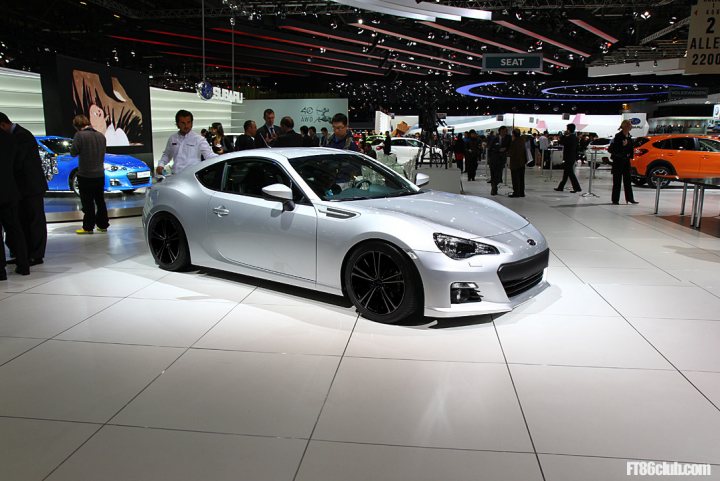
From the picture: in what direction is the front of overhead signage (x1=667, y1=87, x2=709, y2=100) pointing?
toward the camera

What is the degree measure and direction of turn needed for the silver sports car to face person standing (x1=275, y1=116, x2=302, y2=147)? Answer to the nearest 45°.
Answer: approximately 135° to its left

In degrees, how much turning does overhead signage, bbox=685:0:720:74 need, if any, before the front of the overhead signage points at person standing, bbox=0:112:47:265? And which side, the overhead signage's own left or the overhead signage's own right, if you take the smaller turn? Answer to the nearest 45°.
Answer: approximately 45° to the overhead signage's own right

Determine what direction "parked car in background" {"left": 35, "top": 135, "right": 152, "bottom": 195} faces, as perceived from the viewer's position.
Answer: facing the viewer and to the right of the viewer

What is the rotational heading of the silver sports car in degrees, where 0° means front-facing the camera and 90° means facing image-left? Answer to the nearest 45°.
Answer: approximately 315°

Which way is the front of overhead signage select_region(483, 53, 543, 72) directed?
toward the camera

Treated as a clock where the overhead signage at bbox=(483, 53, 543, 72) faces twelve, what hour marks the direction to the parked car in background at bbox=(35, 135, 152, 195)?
The parked car in background is roughly at 1 o'clock from the overhead signage.

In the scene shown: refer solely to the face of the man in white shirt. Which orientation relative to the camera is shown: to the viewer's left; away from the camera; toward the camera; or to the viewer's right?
toward the camera

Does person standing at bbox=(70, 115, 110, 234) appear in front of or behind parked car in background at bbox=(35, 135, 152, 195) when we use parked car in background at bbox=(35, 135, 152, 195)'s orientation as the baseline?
in front

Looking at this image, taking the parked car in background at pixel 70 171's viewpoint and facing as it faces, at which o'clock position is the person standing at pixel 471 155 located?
The person standing is roughly at 10 o'clock from the parked car in background.

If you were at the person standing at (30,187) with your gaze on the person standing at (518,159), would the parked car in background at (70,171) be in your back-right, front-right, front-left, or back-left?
front-left

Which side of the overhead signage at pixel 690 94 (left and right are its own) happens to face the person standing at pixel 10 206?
front

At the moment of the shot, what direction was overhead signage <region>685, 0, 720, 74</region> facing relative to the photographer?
facing the viewer

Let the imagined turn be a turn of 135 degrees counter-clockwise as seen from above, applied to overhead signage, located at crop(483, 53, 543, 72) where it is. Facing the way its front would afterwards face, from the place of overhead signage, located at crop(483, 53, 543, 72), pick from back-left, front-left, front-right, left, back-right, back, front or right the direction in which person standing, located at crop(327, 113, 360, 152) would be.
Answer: back-right

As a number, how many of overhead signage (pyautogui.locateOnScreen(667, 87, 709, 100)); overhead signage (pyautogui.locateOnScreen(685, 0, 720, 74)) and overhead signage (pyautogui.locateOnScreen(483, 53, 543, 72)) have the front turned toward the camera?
3

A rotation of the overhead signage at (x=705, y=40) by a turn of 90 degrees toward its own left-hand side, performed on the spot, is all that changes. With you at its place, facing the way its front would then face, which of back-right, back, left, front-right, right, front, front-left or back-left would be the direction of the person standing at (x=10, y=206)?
back-right
